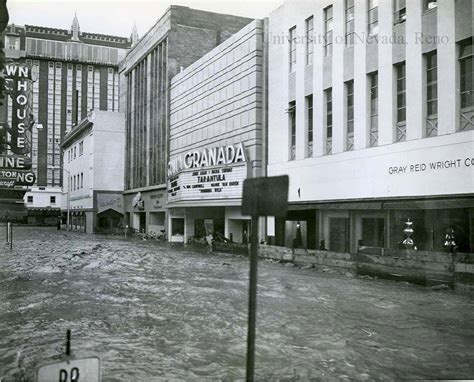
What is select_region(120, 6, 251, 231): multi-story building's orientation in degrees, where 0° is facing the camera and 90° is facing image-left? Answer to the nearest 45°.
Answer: approximately 45°

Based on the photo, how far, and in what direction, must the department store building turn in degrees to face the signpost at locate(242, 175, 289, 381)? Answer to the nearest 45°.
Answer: approximately 45° to its left

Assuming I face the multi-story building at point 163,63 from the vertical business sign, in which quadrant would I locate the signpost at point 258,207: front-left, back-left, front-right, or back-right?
back-right

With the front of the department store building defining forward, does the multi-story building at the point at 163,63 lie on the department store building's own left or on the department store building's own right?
on the department store building's own right

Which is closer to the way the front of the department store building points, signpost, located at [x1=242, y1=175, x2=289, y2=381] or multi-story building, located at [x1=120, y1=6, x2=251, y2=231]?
the signpost

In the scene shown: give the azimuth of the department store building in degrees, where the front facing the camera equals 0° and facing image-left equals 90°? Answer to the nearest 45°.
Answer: approximately 45°
